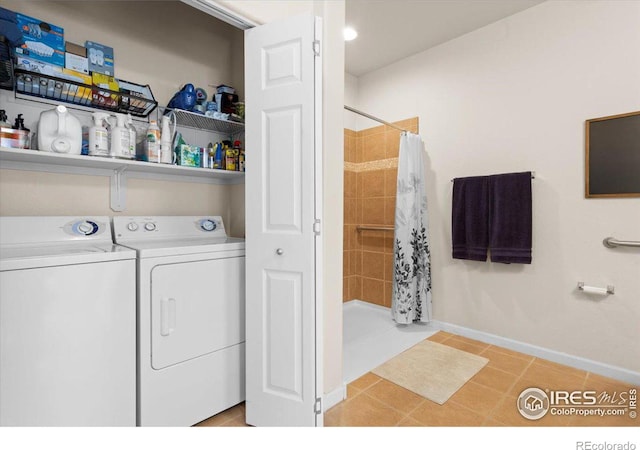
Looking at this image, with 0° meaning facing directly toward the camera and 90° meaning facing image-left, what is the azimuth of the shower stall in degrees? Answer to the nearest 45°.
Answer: approximately 315°

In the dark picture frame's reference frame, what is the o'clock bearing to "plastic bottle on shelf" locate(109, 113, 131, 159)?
The plastic bottle on shelf is roughly at 12 o'clock from the dark picture frame.

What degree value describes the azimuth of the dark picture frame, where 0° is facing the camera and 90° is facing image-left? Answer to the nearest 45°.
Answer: approximately 45°

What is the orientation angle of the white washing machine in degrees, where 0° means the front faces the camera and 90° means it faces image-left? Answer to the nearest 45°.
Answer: approximately 315°

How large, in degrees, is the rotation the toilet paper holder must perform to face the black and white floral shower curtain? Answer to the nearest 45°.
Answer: approximately 45° to its right
